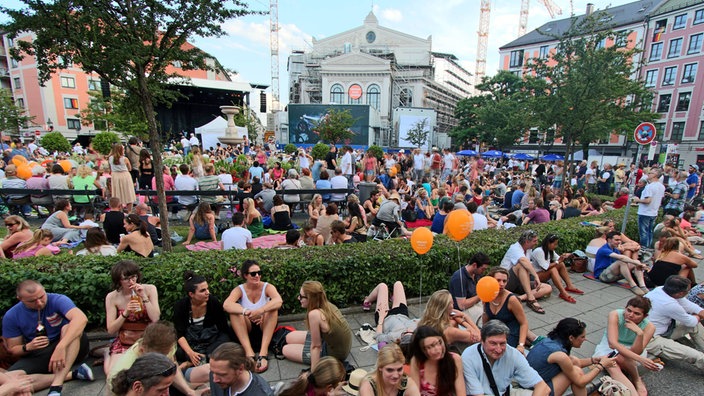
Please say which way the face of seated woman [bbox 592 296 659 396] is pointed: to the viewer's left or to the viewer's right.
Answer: to the viewer's left

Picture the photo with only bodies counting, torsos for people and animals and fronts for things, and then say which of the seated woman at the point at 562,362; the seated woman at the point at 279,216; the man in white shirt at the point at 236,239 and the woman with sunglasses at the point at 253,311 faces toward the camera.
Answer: the woman with sunglasses

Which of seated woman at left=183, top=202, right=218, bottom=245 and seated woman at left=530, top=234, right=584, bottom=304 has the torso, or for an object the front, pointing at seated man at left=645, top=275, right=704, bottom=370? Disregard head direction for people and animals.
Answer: seated woman at left=530, top=234, right=584, bottom=304

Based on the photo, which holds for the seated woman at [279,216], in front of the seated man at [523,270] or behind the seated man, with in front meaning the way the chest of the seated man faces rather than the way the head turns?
behind

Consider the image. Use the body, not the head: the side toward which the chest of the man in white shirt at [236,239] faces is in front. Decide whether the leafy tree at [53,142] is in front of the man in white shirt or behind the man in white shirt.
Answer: in front

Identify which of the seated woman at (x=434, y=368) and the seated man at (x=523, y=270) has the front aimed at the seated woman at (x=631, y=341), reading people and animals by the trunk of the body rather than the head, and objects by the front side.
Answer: the seated man

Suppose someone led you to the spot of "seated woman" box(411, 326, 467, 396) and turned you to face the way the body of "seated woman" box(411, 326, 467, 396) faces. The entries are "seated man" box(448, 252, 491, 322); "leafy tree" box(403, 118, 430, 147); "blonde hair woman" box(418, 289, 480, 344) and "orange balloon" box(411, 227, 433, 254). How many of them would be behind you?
4

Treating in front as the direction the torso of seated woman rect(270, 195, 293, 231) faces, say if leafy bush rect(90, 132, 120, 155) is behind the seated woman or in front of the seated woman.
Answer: in front

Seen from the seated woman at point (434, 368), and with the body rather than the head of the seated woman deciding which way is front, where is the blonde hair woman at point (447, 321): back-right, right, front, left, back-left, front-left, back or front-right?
back
